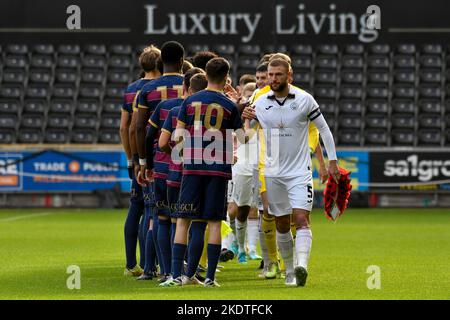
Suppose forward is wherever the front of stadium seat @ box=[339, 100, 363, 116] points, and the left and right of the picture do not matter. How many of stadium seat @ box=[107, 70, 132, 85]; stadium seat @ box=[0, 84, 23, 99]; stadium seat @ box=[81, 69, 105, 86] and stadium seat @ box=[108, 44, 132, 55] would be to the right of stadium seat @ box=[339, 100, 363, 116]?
4

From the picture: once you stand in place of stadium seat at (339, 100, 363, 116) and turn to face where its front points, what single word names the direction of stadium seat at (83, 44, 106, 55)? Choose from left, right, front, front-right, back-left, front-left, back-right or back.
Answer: right

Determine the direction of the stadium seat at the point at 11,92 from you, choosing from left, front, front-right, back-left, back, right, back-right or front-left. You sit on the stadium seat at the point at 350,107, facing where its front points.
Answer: right

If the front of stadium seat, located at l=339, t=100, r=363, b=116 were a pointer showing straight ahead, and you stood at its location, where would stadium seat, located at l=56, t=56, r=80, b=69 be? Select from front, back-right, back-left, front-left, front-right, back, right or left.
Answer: right

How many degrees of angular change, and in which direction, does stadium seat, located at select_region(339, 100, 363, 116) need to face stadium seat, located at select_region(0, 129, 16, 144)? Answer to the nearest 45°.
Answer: approximately 90° to its right

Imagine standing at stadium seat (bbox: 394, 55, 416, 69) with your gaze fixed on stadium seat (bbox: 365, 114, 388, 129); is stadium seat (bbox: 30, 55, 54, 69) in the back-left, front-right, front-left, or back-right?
front-right

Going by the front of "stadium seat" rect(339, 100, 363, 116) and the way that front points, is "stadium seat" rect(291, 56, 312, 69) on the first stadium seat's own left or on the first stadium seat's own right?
on the first stadium seat's own right

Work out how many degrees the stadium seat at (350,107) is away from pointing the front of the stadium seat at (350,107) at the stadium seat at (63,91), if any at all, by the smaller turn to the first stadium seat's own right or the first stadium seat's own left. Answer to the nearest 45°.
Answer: approximately 90° to the first stadium seat's own right

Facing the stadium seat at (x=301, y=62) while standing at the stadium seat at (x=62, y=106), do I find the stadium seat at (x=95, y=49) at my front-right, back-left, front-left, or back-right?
front-left

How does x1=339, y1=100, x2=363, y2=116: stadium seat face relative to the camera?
toward the camera

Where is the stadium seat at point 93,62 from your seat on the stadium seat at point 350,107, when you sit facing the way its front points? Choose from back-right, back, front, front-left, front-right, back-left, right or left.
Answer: right

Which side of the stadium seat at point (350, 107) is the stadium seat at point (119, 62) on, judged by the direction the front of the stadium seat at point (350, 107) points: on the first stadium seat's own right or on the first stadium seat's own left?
on the first stadium seat's own right

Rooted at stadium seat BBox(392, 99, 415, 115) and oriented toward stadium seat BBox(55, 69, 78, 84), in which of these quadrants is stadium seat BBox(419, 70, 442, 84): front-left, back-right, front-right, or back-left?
back-right

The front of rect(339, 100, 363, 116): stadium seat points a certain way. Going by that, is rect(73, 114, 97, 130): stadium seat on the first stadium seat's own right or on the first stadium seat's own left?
on the first stadium seat's own right

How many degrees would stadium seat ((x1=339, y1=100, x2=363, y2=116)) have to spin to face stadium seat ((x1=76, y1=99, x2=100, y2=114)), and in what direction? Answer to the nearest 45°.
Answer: approximately 90° to its right

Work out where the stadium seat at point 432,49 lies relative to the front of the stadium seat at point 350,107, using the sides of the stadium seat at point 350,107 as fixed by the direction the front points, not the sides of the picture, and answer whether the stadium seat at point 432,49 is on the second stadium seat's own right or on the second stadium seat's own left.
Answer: on the second stadium seat's own left

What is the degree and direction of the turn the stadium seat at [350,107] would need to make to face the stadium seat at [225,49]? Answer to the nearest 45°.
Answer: approximately 90° to its right

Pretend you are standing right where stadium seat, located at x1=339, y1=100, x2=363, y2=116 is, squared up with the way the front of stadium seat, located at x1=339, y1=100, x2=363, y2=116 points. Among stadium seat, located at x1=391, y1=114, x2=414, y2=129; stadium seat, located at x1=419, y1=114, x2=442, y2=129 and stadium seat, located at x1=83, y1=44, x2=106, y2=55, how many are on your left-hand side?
2

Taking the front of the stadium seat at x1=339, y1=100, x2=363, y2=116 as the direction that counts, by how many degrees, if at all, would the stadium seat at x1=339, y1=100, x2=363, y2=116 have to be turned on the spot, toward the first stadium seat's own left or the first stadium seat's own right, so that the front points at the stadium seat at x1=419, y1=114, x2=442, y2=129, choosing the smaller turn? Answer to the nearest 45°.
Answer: approximately 90° to the first stadium seat's own left
